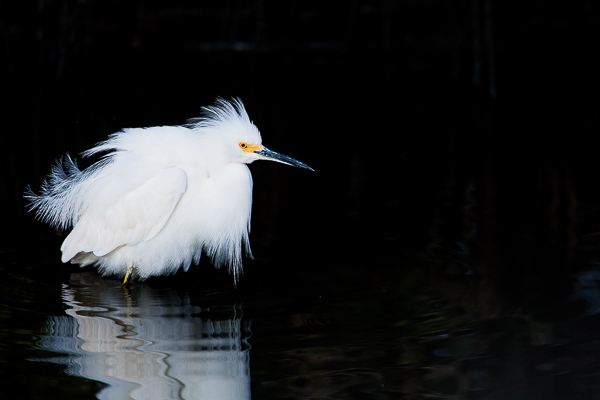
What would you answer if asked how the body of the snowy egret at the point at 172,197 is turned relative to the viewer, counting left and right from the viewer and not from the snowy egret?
facing to the right of the viewer
